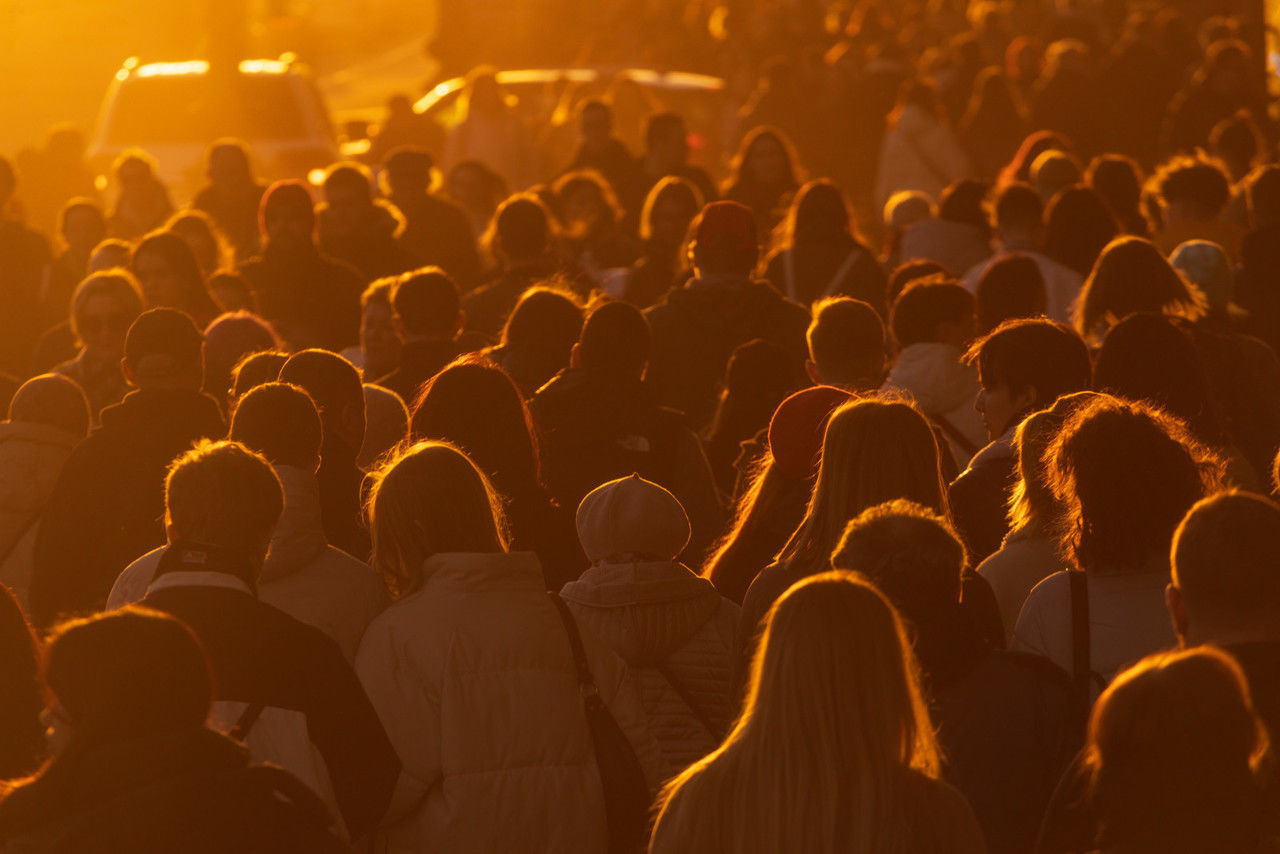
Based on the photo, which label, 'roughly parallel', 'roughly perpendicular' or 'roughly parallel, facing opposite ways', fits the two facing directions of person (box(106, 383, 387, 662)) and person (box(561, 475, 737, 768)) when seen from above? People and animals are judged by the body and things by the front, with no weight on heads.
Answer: roughly parallel

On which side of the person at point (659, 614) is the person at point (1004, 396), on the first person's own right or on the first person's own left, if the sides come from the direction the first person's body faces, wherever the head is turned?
on the first person's own right

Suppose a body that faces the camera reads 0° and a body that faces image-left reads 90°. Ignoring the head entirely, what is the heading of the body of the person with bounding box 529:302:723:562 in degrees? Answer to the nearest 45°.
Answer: approximately 180°

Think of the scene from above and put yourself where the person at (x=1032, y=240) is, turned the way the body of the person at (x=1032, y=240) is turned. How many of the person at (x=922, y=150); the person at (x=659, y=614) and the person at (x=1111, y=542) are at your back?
2

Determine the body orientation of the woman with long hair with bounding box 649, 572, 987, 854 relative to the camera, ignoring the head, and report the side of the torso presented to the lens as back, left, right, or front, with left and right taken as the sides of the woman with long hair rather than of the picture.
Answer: back

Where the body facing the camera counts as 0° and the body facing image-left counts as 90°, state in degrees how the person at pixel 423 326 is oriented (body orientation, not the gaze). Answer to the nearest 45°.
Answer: approximately 180°

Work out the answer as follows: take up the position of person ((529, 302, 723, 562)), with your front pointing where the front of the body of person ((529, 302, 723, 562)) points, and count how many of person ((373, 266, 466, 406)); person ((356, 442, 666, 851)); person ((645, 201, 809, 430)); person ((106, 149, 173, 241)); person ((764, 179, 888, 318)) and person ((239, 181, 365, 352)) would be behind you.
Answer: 1

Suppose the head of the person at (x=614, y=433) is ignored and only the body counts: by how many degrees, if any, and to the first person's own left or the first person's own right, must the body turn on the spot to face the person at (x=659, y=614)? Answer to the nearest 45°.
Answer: approximately 180°

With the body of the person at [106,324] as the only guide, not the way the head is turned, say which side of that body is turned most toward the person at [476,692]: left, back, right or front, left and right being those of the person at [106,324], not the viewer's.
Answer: front

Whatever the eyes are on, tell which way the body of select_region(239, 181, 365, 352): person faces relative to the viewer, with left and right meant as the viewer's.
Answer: facing the viewer

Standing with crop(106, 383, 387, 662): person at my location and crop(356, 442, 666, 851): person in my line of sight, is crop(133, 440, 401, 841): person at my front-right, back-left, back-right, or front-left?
front-right

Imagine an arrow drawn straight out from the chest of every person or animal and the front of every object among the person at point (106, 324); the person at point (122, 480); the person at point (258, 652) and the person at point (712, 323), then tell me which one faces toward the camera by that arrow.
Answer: the person at point (106, 324)

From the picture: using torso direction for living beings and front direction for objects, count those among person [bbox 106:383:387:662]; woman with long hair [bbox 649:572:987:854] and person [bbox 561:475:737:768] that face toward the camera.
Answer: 0

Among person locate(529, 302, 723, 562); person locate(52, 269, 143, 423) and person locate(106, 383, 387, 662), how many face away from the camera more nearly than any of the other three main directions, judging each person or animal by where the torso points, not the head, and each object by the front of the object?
2

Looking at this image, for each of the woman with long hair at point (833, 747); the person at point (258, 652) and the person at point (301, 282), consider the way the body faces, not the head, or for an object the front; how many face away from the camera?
2

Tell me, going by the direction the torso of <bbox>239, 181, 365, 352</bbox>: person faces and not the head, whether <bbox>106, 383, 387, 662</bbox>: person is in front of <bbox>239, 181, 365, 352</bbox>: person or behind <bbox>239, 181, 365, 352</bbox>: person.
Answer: in front

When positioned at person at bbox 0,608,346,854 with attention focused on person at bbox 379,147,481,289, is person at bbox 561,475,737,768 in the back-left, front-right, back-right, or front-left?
front-right

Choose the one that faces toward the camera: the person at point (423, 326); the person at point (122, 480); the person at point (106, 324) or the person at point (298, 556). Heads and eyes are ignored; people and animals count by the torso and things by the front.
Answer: the person at point (106, 324)

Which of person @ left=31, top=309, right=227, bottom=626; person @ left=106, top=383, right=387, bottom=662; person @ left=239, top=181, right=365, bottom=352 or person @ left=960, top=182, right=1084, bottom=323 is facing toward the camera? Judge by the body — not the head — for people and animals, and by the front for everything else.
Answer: person @ left=239, top=181, right=365, bottom=352

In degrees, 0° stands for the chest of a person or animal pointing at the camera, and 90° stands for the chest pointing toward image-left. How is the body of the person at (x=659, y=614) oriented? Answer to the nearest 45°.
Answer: approximately 180°
